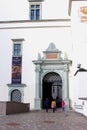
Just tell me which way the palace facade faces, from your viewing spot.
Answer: facing the viewer

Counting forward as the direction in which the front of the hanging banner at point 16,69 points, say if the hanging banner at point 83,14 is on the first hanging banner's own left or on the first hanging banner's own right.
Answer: on the first hanging banner's own left

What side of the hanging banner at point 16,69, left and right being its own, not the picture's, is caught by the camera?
front
